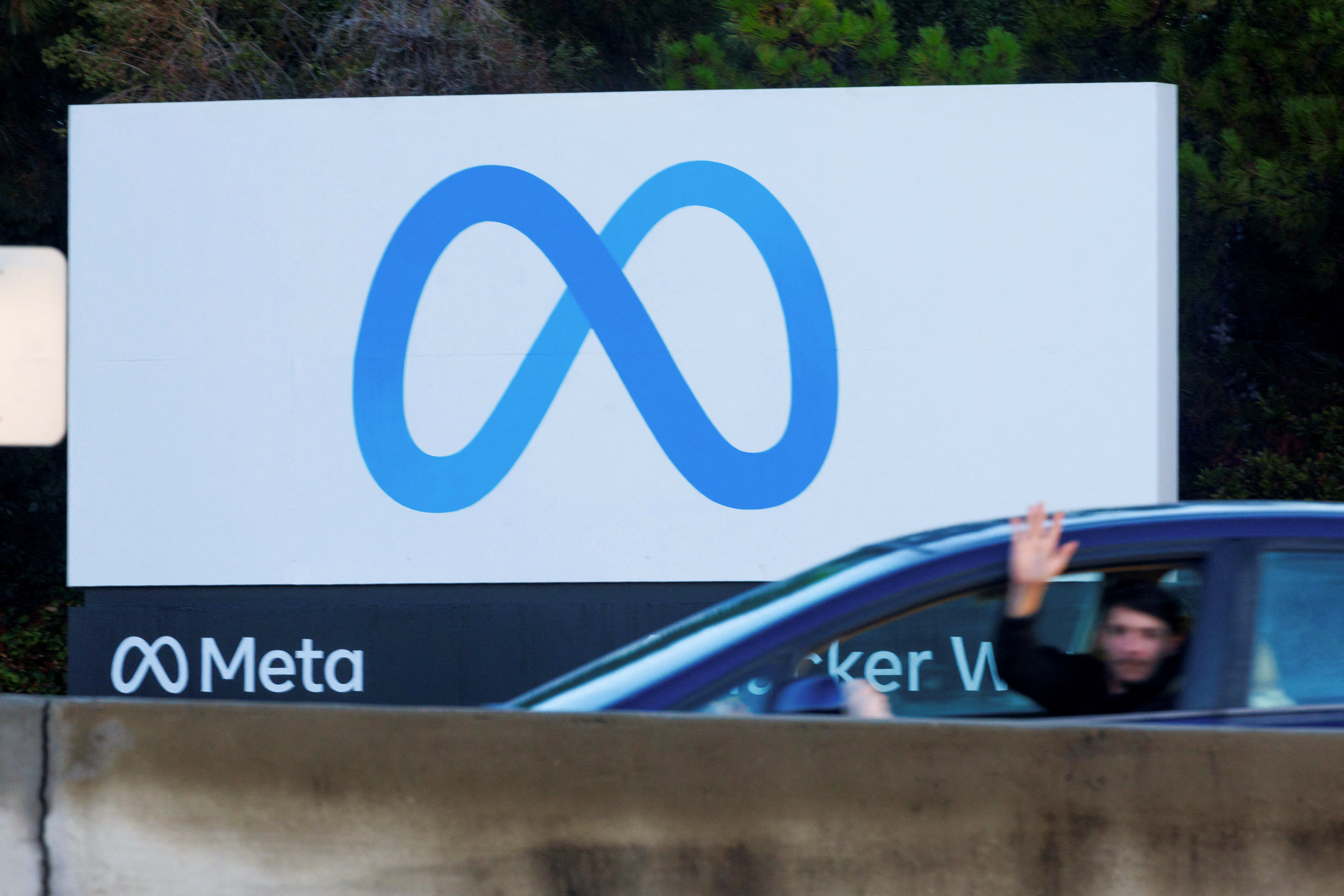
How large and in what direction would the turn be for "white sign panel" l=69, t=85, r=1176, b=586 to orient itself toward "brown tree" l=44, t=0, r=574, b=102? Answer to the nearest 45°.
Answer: approximately 135° to its right

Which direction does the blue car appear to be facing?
to the viewer's left

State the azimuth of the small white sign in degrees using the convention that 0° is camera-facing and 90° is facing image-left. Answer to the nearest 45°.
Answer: approximately 0°

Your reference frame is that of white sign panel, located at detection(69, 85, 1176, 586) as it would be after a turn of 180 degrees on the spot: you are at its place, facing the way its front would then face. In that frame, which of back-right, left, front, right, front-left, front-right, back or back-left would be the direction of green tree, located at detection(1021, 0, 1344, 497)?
front-right

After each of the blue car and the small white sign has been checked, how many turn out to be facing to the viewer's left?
1

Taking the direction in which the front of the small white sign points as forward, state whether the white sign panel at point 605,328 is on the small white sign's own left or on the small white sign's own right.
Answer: on the small white sign's own left

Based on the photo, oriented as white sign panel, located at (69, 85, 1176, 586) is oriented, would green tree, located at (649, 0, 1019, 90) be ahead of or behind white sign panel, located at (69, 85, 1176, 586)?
behind

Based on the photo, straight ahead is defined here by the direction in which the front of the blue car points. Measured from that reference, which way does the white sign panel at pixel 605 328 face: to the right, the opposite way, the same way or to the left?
to the left

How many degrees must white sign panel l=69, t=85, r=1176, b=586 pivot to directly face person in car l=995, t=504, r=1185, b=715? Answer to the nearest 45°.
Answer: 0° — it already faces them

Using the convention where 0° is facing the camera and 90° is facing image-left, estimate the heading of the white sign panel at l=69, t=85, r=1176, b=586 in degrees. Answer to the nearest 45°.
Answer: approximately 0°
